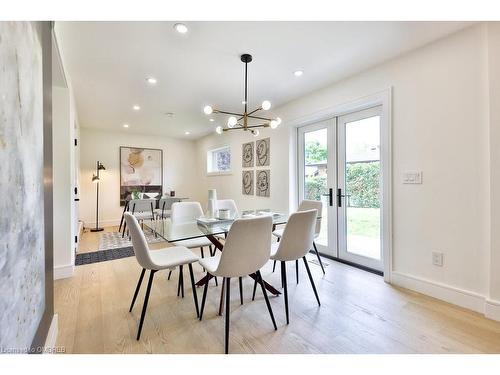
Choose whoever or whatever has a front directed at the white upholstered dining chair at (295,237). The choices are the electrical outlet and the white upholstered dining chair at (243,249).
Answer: the electrical outlet

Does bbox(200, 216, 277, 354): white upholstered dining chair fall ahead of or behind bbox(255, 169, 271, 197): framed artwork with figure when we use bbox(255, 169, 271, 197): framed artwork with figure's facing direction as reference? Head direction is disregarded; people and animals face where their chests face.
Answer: ahead

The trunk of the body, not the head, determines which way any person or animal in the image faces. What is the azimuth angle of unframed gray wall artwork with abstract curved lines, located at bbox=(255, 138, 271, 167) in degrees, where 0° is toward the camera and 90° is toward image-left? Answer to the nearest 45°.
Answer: approximately 45°

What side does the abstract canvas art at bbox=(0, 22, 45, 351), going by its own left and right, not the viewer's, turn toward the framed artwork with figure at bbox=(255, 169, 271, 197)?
left

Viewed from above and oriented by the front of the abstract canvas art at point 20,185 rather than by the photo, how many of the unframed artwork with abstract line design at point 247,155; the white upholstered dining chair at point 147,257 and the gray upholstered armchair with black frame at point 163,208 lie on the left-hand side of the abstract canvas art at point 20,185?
3

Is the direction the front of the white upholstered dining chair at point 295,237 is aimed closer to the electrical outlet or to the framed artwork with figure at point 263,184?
the framed artwork with figure

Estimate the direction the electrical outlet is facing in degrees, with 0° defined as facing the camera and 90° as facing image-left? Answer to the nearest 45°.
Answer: approximately 45°

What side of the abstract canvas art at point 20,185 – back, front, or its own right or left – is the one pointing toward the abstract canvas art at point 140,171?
left

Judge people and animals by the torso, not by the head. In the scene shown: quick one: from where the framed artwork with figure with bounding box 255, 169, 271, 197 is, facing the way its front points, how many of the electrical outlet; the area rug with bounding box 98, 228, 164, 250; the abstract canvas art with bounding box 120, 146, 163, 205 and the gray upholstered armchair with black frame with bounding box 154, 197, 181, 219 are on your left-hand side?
1

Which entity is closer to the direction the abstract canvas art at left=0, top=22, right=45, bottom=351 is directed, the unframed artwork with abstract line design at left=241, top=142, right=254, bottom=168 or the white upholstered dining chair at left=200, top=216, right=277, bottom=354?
the white upholstered dining chair

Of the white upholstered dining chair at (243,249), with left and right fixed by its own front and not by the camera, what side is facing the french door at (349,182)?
right

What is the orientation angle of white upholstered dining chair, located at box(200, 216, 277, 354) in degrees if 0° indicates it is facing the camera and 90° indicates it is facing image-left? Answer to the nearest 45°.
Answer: approximately 135°

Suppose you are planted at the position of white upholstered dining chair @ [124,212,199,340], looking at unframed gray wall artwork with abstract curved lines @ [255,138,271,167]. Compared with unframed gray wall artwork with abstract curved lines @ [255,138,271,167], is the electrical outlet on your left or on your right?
right

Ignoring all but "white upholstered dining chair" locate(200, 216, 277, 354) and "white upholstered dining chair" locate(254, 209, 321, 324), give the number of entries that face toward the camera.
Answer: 0

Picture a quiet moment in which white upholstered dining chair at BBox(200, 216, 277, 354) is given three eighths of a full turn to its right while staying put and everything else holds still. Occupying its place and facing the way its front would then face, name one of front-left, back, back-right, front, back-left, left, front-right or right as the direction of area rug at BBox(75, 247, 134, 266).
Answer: back-left

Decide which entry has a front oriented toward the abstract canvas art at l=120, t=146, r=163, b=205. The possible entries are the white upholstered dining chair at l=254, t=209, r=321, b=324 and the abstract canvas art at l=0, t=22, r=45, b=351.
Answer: the white upholstered dining chair

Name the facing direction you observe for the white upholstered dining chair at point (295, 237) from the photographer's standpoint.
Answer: facing away from the viewer and to the left of the viewer

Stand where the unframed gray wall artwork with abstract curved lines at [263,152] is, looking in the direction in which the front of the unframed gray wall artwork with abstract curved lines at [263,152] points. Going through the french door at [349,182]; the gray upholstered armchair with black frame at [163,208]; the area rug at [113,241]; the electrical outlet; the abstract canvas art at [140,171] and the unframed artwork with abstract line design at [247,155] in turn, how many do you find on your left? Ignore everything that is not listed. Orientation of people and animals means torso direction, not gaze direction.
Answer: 2
